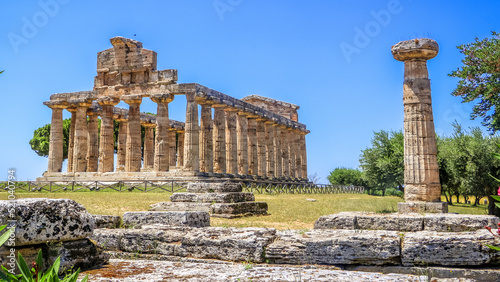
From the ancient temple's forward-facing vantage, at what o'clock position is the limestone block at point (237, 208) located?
The limestone block is roughly at 10 o'clock from the ancient temple.

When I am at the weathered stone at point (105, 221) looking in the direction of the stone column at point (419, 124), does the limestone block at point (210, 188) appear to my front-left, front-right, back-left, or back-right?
front-left

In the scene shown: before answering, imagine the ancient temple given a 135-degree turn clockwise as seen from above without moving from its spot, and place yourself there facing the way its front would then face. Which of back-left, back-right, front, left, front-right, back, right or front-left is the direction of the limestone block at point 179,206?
back

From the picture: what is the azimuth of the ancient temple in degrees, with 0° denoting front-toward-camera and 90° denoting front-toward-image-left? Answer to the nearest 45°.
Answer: approximately 45°

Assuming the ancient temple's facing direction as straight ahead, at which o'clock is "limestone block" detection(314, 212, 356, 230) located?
The limestone block is roughly at 10 o'clock from the ancient temple.

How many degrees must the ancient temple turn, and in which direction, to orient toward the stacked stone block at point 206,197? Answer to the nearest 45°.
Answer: approximately 45° to its left

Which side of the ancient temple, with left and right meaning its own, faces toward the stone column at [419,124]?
left

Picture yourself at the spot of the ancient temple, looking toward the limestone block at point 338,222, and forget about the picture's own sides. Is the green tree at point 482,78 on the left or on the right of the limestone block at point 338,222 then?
left

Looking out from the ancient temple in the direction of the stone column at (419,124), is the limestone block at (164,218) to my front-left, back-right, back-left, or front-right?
front-right

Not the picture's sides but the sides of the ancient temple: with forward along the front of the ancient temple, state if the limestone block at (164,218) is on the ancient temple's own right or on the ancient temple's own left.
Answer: on the ancient temple's own left

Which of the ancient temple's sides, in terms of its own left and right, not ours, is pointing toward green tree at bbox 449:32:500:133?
left

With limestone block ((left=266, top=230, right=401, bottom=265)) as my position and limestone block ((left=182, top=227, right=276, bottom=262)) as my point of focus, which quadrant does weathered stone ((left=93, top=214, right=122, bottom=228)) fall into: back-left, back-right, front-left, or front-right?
front-right

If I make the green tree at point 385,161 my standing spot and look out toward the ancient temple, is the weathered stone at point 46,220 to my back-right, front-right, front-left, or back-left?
back-left

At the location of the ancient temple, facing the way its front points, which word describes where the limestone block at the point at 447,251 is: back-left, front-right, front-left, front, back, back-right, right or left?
front-left

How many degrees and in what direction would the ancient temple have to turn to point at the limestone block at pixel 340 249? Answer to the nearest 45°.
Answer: approximately 45° to its left

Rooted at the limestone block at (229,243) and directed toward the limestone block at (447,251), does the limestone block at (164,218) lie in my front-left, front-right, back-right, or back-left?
back-left

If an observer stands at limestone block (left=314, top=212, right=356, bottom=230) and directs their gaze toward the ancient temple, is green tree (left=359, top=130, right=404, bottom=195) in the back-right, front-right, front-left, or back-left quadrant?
front-right
